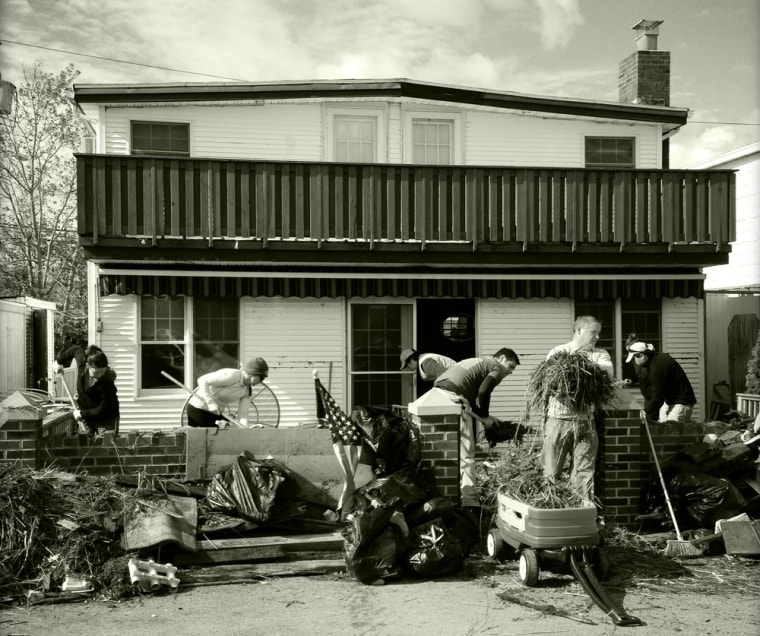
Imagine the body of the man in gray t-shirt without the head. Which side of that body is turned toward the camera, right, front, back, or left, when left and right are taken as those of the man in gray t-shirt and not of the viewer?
right

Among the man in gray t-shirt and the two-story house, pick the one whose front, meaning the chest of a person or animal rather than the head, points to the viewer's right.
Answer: the man in gray t-shirt

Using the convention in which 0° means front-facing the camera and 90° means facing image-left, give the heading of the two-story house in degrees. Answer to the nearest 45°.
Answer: approximately 0°

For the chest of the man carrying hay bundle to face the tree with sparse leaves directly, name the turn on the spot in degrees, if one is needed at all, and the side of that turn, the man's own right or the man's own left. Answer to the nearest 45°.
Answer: approximately 135° to the man's own right

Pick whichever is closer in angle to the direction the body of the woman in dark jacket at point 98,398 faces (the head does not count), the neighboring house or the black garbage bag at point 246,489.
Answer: the black garbage bag

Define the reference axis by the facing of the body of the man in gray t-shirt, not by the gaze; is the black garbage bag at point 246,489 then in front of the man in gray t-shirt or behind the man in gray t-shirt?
behind

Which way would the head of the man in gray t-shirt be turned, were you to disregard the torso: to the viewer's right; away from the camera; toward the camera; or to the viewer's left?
to the viewer's right

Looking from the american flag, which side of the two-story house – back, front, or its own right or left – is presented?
front

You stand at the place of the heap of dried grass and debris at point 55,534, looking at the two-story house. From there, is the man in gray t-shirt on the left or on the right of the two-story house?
right

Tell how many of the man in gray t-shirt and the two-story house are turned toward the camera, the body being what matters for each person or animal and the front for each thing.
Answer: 1

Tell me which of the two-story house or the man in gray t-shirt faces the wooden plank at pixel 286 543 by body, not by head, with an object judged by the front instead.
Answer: the two-story house

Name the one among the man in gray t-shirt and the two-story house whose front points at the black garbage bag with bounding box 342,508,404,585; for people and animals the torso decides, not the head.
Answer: the two-story house

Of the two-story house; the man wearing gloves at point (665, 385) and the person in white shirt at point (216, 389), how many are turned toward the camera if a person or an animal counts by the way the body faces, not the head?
1

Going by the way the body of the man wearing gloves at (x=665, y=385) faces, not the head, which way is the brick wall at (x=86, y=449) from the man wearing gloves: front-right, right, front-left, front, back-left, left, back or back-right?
front-left

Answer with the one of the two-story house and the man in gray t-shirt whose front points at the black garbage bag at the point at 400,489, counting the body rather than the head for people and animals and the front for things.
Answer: the two-story house

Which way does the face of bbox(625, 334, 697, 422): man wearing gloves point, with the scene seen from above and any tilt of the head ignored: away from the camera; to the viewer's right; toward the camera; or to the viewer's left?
to the viewer's left
